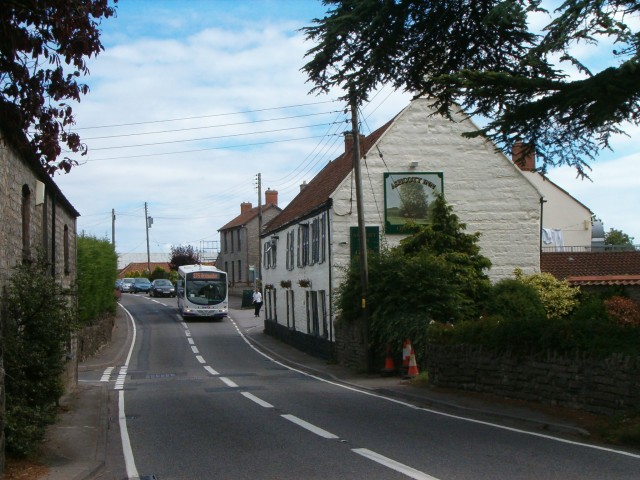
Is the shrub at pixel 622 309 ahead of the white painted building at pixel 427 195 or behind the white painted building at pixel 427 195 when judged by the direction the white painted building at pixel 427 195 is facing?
behind

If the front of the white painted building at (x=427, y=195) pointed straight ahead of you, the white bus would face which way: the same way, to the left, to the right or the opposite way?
to the left

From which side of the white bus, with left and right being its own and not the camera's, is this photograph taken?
front

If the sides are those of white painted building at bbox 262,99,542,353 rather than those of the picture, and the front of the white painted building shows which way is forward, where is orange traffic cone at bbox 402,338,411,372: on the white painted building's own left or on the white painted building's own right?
on the white painted building's own left

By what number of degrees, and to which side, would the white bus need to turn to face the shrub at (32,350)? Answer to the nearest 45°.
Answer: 0° — it already faces it

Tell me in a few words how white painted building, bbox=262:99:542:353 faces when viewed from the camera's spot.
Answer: facing to the left of the viewer

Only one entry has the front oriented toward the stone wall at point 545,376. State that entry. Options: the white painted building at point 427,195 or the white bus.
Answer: the white bus

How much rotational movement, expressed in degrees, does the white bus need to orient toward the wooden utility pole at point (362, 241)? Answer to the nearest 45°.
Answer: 0° — it already faces it

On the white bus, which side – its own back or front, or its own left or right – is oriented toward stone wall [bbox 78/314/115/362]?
front

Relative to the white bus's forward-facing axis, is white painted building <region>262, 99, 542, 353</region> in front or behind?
in front

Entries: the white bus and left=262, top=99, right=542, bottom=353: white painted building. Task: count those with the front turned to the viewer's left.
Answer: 1

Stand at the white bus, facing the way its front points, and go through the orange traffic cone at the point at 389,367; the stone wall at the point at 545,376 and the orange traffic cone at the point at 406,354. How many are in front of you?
3

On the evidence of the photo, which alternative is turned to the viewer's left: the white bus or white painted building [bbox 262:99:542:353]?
the white painted building

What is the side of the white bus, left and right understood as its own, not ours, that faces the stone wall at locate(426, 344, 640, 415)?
front
